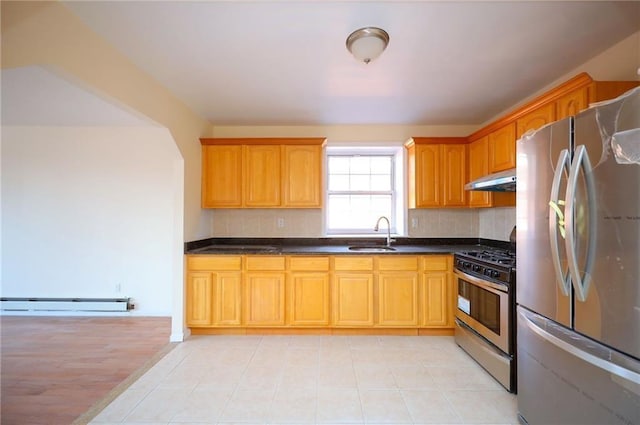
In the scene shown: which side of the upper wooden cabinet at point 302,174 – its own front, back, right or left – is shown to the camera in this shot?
front

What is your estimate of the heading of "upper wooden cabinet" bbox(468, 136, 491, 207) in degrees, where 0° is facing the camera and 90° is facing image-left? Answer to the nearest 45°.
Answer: approximately 45°

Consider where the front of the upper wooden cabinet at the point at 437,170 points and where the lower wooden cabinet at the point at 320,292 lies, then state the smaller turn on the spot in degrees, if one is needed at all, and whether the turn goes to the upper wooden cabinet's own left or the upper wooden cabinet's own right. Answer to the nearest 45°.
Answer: approximately 45° to the upper wooden cabinet's own right

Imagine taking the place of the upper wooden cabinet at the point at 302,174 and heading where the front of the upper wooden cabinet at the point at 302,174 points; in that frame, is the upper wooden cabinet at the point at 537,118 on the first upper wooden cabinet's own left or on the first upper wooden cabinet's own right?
on the first upper wooden cabinet's own left

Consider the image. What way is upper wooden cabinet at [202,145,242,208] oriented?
toward the camera

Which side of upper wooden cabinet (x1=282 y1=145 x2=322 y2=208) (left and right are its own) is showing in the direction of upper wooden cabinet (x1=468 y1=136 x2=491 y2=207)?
left

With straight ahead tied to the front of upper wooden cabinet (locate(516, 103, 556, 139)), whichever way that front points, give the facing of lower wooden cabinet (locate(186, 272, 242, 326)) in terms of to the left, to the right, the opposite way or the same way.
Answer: to the left

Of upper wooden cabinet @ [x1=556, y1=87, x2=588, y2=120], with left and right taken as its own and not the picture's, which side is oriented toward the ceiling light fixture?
front

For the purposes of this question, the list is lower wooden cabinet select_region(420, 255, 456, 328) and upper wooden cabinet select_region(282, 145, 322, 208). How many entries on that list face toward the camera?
2

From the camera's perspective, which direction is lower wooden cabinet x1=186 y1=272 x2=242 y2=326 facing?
toward the camera

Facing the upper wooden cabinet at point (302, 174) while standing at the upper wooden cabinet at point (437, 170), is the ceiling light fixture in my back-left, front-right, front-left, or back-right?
front-left

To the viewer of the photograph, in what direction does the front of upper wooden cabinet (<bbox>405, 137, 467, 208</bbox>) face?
facing the viewer

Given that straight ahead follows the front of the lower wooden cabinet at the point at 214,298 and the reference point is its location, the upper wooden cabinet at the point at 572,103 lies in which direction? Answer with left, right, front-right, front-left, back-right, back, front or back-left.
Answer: front-left

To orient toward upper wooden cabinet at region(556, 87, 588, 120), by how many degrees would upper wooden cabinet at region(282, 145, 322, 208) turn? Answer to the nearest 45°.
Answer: approximately 45° to its left
